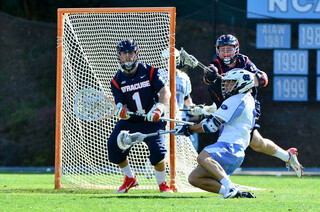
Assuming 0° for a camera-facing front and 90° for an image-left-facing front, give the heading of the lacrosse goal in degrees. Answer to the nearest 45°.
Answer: approximately 45°

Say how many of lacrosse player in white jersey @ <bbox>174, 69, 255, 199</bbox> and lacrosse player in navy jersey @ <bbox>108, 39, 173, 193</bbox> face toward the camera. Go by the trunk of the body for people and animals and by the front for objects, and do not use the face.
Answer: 1

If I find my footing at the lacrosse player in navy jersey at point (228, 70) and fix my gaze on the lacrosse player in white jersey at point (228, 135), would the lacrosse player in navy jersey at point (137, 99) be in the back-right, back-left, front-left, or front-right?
front-right

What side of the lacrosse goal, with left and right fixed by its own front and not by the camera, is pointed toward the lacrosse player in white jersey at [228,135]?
left

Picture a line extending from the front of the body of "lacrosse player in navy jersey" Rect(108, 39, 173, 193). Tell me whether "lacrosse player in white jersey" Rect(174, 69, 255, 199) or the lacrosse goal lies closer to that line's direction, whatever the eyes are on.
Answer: the lacrosse player in white jersey

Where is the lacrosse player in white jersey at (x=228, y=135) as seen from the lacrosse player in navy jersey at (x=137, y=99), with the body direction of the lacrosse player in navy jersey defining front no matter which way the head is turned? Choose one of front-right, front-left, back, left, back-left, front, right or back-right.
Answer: front-left

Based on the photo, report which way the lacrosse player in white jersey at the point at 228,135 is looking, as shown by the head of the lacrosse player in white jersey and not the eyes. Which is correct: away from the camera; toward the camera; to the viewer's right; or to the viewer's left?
to the viewer's left

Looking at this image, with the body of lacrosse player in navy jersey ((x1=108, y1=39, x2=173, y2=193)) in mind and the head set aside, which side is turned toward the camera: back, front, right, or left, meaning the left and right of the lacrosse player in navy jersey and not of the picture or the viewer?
front

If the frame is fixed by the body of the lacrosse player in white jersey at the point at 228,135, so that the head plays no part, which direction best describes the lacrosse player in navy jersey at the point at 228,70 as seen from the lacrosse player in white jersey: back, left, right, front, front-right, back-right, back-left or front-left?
right

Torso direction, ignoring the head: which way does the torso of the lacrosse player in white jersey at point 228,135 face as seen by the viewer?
to the viewer's left

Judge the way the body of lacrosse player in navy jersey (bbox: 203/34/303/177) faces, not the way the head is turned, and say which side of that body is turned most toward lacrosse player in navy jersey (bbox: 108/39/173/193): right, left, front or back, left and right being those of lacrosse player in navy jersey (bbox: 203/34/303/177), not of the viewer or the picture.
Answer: front

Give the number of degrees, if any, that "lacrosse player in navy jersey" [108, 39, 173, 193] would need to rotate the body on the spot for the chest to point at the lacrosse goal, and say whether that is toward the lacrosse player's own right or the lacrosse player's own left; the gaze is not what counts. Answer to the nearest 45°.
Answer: approximately 135° to the lacrosse player's own right

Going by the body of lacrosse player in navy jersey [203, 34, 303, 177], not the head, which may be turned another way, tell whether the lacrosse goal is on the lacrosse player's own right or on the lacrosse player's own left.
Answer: on the lacrosse player's own right
